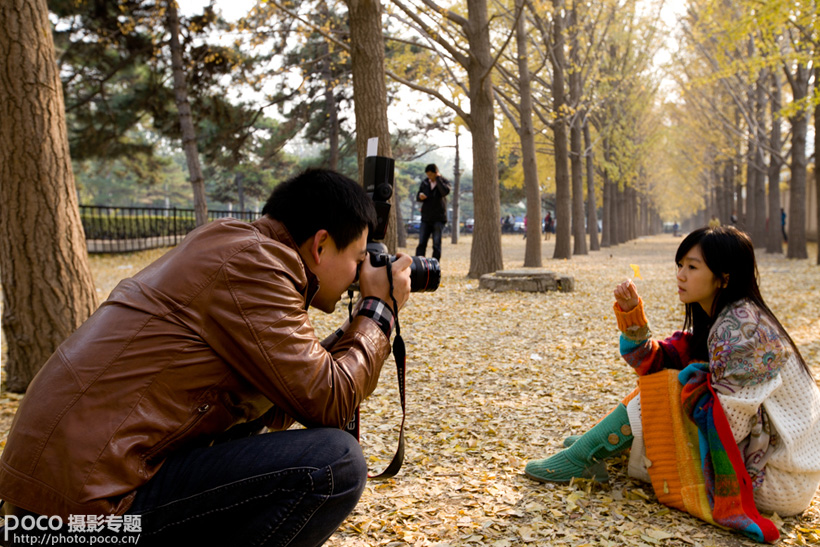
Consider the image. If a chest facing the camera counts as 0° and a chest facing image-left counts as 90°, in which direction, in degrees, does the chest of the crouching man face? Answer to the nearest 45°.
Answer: approximately 270°

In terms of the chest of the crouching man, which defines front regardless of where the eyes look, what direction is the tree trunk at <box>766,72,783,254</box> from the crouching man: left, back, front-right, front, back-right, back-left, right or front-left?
front-left

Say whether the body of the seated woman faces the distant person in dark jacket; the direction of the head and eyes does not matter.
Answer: no

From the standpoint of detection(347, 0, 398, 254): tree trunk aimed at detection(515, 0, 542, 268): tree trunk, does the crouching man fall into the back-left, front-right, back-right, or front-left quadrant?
back-right

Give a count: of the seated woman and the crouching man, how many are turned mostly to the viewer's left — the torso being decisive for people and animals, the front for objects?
1

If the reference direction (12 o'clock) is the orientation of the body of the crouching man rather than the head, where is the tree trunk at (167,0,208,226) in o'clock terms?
The tree trunk is roughly at 9 o'clock from the crouching man.

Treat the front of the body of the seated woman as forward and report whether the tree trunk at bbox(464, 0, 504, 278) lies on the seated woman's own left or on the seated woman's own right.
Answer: on the seated woman's own right

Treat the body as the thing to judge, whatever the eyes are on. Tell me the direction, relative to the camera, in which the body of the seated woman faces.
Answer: to the viewer's left

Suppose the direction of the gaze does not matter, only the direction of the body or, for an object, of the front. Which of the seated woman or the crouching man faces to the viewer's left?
the seated woman

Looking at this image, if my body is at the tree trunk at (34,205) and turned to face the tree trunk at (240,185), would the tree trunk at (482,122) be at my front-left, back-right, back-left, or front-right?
front-right

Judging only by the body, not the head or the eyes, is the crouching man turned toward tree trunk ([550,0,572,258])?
no

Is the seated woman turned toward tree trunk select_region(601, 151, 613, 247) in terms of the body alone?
no

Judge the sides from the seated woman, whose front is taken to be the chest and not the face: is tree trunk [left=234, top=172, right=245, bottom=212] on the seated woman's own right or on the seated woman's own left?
on the seated woman's own right
